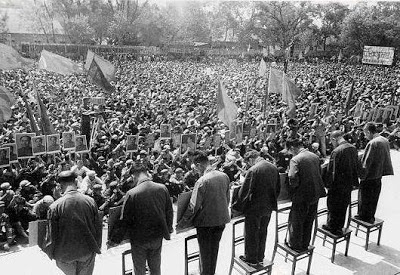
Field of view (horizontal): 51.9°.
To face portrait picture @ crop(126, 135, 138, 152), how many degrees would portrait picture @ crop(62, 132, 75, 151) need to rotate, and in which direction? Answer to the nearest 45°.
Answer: approximately 90° to its left

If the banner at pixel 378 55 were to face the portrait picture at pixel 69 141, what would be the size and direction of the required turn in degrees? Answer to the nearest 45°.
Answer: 0° — it already faces it

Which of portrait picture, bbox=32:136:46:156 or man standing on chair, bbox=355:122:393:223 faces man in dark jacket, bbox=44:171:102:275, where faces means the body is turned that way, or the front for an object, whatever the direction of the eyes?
the portrait picture

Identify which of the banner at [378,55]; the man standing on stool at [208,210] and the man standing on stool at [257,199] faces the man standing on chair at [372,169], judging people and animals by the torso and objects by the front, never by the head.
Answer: the banner

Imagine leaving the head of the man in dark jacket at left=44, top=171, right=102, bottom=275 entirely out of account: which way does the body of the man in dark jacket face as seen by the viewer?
away from the camera

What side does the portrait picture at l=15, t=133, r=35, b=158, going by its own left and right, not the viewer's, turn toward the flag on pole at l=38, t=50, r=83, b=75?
back

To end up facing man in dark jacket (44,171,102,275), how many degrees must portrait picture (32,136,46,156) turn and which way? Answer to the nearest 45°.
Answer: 0° — it already faces them

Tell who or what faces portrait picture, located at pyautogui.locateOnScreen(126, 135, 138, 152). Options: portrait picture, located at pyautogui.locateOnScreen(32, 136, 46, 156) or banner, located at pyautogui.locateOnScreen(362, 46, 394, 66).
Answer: the banner

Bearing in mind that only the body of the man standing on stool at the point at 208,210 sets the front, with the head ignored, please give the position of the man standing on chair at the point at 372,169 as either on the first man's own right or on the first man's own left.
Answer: on the first man's own right

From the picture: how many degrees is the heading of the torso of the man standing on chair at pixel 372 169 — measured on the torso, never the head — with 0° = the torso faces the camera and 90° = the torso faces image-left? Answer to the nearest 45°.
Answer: approximately 135°

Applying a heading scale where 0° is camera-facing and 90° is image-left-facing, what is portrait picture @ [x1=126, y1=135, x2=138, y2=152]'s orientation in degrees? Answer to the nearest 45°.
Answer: approximately 0°

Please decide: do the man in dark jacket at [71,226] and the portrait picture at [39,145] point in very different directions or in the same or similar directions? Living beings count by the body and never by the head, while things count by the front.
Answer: very different directions

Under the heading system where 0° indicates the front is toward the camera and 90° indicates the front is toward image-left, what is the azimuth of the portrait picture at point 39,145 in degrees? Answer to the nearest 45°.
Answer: approximately 0°

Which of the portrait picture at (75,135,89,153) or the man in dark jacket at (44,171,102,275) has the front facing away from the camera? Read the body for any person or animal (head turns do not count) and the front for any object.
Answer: the man in dark jacket
